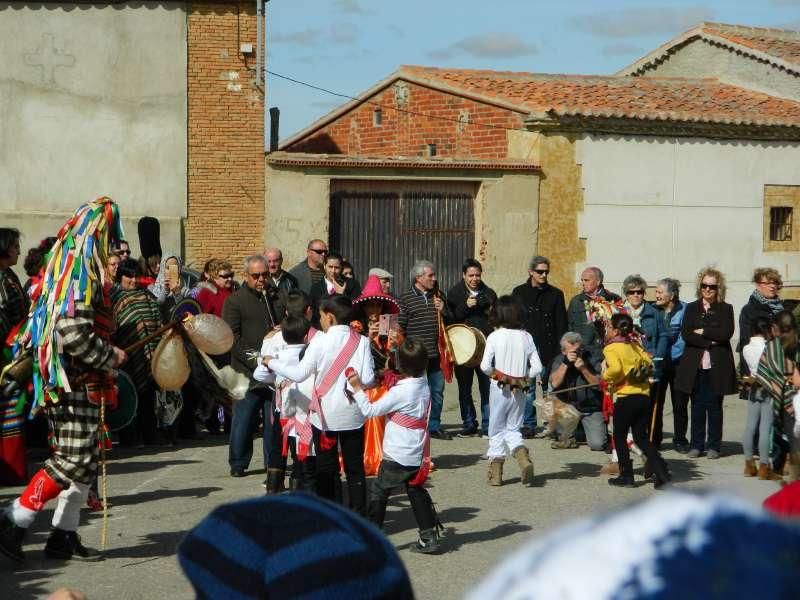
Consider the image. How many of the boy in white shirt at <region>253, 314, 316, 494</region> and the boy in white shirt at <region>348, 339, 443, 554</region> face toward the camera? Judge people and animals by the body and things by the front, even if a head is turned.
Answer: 0

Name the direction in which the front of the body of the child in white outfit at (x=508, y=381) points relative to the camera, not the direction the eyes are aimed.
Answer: away from the camera

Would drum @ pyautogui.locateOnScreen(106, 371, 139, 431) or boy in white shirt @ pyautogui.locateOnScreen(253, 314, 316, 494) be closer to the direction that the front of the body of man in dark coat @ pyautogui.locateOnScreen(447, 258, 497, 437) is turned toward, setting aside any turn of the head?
the boy in white shirt

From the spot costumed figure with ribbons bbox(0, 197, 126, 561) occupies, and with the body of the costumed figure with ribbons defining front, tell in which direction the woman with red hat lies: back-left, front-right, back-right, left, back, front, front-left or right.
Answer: front-left

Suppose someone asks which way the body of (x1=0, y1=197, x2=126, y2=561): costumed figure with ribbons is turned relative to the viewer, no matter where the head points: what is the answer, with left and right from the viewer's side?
facing to the right of the viewer

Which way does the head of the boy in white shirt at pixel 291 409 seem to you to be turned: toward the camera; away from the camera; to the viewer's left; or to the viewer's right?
away from the camera

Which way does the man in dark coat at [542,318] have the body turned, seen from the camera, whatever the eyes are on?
toward the camera

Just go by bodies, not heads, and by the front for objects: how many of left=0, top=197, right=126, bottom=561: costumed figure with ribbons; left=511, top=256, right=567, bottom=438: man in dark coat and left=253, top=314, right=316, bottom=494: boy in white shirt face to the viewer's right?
1

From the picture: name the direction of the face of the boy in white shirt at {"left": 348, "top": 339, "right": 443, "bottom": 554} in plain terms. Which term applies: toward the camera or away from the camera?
away from the camera

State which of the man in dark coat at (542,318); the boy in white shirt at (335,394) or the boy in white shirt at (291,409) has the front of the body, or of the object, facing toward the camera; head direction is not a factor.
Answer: the man in dark coat

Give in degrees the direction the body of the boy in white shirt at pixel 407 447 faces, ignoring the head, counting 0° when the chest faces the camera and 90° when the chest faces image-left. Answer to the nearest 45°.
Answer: approximately 135°

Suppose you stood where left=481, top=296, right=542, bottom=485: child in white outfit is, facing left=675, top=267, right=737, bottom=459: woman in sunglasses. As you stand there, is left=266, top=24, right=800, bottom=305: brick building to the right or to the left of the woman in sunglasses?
left

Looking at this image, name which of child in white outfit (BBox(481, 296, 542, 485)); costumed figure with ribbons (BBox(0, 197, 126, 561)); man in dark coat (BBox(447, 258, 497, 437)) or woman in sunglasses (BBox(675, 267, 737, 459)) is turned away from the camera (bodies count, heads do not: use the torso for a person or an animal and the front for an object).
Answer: the child in white outfit

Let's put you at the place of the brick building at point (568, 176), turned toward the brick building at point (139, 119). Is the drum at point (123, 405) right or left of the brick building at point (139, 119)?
left

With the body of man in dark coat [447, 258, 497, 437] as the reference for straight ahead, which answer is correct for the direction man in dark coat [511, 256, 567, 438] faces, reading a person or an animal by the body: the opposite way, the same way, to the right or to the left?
the same way

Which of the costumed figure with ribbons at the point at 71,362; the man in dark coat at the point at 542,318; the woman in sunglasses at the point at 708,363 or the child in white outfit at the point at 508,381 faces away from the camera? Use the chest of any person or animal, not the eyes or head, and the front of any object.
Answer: the child in white outfit

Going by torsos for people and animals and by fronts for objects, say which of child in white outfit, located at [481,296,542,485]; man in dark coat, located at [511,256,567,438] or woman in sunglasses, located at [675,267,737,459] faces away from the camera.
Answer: the child in white outfit
